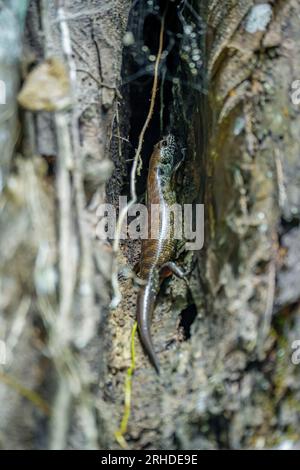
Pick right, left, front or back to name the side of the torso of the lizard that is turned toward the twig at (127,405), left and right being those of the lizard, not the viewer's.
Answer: back

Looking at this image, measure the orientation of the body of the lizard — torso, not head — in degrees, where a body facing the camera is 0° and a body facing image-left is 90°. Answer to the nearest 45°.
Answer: approximately 180°
